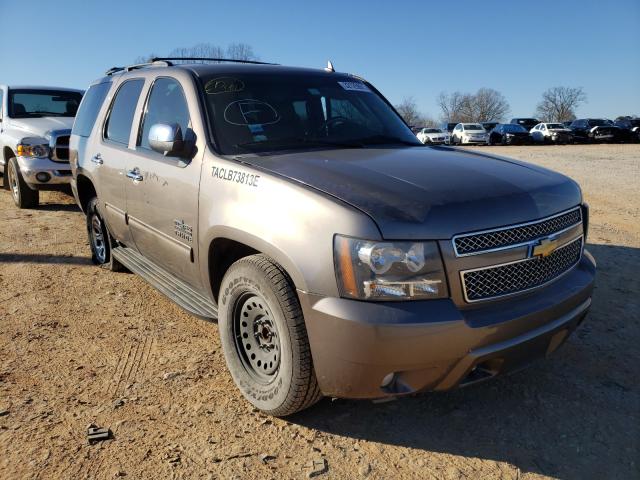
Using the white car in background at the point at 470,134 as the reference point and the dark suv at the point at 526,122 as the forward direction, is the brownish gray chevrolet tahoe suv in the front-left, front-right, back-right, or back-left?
back-right

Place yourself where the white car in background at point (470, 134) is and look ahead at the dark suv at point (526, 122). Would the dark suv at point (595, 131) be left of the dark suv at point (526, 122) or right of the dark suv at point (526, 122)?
right

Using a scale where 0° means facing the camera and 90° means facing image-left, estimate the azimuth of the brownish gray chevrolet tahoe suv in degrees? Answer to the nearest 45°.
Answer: approximately 315°

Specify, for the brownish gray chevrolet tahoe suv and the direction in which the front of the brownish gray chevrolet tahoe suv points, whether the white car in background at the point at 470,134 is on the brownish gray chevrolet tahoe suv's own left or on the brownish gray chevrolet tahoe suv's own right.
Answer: on the brownish gray chevrolet tahoe suv's own left

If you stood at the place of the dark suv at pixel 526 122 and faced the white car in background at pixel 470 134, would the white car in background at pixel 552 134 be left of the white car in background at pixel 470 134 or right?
left

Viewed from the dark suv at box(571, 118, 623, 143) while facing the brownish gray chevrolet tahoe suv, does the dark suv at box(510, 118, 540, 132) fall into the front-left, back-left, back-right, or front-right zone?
back-right

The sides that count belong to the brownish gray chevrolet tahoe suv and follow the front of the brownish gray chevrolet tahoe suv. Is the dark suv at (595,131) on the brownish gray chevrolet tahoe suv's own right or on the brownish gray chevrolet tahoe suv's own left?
on the brownish gray chevrolet tahoe suv's own left

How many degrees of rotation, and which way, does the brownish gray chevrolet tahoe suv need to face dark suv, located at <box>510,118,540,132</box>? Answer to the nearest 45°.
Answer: approximately 135° to its left
